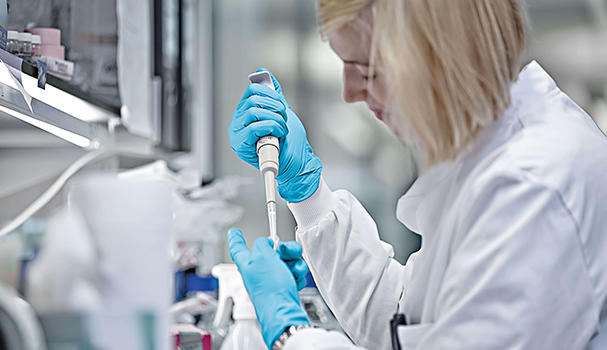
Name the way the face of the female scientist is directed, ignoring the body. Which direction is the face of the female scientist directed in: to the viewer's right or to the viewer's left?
to the viewer's left

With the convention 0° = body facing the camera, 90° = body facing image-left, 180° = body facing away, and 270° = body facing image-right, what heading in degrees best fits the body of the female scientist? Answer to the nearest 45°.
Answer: approximately 90°

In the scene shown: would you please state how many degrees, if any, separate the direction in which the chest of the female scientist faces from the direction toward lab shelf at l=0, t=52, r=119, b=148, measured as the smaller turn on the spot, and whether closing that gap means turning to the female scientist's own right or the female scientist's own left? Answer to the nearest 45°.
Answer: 0° — they already face it
